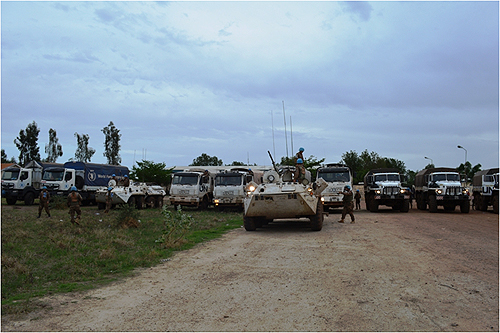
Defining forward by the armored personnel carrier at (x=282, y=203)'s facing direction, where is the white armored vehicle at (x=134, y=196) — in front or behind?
behind

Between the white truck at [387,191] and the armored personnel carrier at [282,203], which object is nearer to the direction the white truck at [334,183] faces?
the armored personnel carrier

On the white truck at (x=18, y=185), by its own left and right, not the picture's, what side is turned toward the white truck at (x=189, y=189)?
left

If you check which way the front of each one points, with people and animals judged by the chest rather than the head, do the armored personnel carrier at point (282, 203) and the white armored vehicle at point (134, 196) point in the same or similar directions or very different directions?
same or similar directions

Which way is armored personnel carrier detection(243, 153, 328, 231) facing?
toward the camera

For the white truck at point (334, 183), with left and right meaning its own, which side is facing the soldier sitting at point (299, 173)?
front

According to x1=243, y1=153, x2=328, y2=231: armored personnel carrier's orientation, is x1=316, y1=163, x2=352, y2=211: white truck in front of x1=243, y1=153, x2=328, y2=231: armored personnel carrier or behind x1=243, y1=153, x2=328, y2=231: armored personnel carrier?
behind

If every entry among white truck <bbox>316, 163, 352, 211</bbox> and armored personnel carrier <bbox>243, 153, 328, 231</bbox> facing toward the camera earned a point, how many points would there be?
2

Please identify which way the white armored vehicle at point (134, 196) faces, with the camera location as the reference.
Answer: facing the viewer and to the left of the viewer

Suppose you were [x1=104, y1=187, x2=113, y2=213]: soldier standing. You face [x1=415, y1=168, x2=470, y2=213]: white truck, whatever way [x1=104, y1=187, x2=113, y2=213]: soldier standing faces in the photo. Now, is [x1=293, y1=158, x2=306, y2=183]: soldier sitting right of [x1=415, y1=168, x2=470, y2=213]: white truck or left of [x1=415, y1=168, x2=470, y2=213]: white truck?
right

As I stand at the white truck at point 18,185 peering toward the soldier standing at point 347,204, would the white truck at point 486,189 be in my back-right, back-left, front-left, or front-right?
front-left

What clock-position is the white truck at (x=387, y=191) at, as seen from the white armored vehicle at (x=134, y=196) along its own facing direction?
The white truck is roughly at 8 o'clock from the white armored vehicle.

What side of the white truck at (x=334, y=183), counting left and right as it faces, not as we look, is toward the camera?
front

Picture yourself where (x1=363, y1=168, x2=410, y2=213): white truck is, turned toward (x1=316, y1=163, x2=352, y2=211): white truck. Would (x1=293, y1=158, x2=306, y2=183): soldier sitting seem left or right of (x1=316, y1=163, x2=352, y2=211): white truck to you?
left

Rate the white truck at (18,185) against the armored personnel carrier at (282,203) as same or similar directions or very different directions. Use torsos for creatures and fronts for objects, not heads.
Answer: same or similar directions

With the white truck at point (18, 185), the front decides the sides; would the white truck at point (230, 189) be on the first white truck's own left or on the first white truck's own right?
on the first white truck's own left

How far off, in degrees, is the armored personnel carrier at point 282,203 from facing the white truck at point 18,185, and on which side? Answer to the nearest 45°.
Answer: approximately 135° to its right

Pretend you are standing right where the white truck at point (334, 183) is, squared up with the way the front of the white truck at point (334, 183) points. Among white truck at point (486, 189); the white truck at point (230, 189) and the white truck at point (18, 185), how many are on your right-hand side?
2
